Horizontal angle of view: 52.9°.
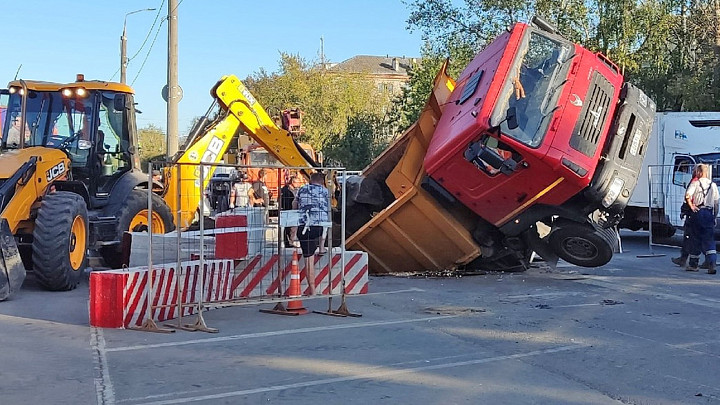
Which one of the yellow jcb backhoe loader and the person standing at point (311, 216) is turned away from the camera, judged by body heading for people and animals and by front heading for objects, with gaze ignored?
the person standing

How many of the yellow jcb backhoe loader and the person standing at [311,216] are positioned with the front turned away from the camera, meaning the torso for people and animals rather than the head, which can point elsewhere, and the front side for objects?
1

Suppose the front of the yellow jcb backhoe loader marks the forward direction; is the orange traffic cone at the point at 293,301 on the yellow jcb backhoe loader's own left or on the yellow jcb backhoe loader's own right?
on the yellow jcb backhoe loader's own left

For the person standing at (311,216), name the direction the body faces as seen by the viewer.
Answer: away from the camera

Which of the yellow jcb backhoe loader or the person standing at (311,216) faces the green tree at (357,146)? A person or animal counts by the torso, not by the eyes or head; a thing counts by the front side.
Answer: the person standing

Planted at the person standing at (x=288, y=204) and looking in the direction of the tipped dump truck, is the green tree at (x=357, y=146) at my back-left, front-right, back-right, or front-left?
front-left

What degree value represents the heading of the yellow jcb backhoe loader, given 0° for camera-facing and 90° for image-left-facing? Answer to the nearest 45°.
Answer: approximately 45°

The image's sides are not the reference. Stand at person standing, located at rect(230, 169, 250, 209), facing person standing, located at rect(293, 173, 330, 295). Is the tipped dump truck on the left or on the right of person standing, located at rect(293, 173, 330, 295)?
left
